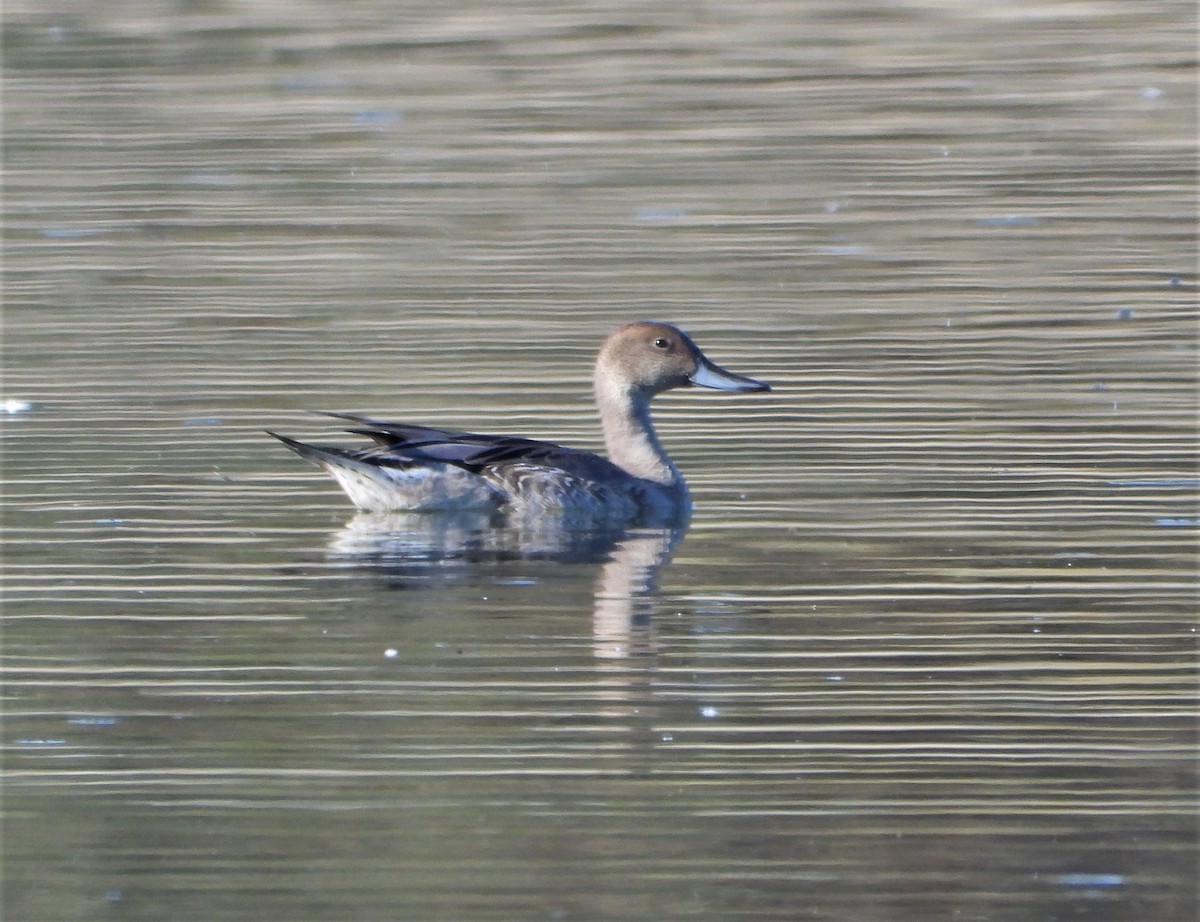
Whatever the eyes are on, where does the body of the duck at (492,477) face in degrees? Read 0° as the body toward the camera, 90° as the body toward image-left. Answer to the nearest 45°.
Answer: approximately 270°
